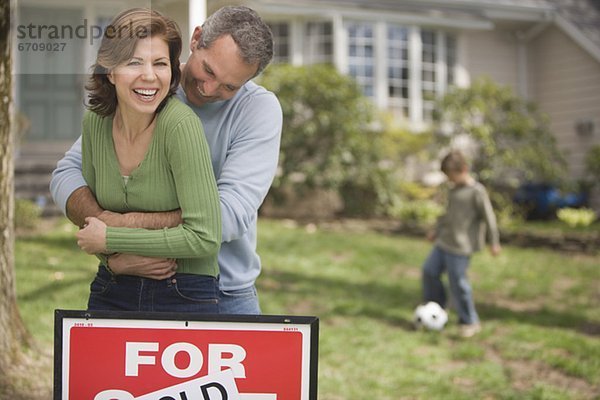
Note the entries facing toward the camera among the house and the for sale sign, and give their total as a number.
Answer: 2

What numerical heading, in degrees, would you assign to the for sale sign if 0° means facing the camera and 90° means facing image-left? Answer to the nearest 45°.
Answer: approximately 0°

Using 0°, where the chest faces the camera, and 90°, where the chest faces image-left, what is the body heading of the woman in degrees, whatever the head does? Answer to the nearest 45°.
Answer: approximately 45°

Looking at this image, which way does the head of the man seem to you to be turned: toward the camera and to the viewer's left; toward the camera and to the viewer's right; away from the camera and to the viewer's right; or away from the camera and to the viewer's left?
toward the camera and to the viewer's left

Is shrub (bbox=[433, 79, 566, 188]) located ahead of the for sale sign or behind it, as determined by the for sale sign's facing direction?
behind

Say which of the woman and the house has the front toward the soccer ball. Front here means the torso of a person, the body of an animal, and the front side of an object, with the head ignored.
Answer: the house

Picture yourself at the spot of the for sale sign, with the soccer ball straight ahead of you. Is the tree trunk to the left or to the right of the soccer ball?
left

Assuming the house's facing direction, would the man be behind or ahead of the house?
ahead

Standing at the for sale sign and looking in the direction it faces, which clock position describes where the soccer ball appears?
The soccer ball is roughly at 7 o'clock from the for sale sign.

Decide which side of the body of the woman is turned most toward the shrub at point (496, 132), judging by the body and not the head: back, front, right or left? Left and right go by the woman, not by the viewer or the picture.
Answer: back

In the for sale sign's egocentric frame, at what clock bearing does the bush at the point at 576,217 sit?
The bush is roughly at 7 o'clock from the for sale sign.
